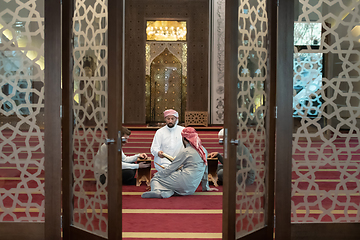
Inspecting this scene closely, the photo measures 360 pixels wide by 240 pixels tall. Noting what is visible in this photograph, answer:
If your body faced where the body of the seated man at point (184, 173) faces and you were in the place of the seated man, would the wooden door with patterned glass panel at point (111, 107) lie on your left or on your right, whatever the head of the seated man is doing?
on your left

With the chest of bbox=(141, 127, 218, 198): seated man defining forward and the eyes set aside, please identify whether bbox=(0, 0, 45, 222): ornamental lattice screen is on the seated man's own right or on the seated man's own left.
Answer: on the seated man's own left

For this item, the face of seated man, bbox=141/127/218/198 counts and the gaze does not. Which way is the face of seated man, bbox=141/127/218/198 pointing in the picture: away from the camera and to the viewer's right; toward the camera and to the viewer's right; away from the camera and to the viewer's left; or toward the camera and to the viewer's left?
away from the camera and to the viewer's left

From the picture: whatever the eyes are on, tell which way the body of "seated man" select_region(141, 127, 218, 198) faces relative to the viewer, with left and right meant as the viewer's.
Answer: facing away from the viewer and to the left of the viewer

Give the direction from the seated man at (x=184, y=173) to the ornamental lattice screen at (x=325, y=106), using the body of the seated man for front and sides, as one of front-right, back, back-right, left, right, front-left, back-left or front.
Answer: back

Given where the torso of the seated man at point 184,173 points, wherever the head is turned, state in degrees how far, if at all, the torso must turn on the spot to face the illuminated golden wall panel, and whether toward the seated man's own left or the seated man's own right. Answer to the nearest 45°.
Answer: approximately 45° to the seated man's own right
